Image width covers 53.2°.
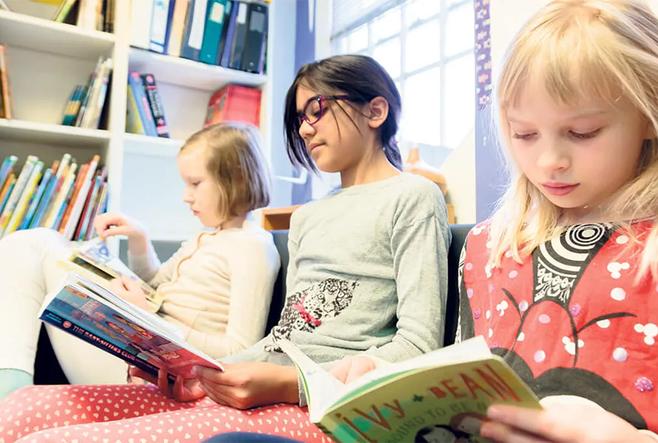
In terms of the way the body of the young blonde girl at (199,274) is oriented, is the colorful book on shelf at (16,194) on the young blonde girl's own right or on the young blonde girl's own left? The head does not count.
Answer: on the young blonde girl's own right

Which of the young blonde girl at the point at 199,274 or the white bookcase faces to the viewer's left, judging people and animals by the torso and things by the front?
the young blonde girl

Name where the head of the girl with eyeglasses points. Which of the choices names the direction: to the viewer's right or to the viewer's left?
to the viewer's left

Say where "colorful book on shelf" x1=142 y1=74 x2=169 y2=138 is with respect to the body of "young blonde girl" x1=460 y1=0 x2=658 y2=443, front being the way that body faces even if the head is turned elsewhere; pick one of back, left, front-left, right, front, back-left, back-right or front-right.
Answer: right

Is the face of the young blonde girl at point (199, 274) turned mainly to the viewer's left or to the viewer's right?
to the viewer's left

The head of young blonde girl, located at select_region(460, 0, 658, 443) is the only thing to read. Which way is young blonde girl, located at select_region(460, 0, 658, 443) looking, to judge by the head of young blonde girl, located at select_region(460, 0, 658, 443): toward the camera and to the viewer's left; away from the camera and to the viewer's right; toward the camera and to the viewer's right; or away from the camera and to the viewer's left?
toward the camera and to the viewer's left

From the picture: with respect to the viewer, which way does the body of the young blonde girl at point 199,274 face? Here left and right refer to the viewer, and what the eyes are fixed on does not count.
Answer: facing to the left of the viewer

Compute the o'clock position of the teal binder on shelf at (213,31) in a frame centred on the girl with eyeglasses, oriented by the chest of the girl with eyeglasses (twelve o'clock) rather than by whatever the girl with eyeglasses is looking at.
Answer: The teal binder on shelf is roughly at 4 o'clock from the girl with eyeglasses.

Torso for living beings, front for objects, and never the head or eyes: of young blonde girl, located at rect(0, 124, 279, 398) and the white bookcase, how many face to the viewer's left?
1

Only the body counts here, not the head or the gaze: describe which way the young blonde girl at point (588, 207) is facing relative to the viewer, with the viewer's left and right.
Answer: facing the viewer and to the left of the viewer

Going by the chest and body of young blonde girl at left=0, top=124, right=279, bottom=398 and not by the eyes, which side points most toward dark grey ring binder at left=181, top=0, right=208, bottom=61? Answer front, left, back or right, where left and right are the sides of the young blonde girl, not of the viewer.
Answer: right
